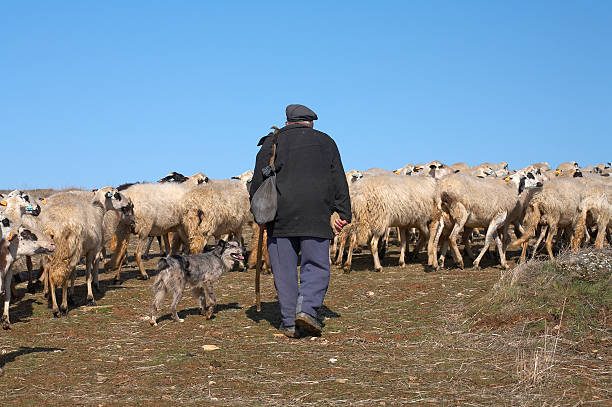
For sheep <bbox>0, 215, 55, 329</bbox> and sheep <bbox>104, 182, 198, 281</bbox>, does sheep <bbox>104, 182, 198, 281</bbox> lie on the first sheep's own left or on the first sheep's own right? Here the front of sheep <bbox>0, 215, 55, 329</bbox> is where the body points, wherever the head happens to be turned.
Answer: on the first sheep's own left

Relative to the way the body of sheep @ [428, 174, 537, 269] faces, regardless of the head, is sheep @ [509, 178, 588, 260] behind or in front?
in front

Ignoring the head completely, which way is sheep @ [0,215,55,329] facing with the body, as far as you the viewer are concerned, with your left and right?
facing to the right of the viewer

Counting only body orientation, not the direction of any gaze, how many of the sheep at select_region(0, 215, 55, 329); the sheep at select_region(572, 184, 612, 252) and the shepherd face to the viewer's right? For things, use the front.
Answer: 2

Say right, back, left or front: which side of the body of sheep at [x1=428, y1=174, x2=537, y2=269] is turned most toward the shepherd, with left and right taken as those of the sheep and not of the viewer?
right

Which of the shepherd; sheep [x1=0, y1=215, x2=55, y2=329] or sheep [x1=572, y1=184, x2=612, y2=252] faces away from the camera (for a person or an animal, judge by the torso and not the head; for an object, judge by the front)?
the shepherd

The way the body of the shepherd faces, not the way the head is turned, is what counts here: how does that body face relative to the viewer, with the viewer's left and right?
facing away from the viewer

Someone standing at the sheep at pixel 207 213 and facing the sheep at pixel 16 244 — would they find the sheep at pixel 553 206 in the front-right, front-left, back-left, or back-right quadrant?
back-left

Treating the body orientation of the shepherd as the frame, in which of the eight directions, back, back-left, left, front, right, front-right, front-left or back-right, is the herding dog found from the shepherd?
front-left

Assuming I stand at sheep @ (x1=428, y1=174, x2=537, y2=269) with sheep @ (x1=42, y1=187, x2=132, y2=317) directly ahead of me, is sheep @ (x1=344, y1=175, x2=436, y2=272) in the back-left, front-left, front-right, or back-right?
front-right

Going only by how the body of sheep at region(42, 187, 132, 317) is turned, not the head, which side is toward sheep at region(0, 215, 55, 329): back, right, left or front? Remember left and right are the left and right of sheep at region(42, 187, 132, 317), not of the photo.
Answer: back

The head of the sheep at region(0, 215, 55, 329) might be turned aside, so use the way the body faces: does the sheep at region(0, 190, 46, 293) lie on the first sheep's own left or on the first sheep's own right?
on the first sheep's own left

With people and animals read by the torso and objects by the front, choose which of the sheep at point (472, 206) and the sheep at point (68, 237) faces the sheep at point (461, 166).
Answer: the sheep at point (68, 237)

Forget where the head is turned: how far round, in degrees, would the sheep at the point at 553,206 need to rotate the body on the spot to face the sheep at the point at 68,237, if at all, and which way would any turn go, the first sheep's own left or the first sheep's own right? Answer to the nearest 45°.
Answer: approximately 180°

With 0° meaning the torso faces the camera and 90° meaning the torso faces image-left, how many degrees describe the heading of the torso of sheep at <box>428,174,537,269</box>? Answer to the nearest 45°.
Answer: approximately 270°

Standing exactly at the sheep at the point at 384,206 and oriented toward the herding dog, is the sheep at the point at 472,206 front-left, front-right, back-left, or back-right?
back-left

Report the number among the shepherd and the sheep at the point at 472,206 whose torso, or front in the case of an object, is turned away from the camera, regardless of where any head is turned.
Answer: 1
